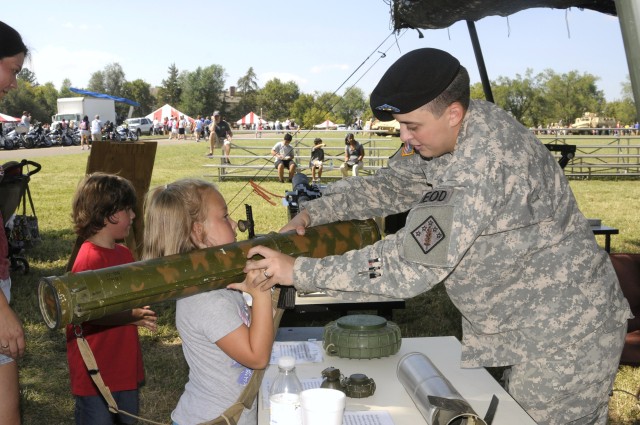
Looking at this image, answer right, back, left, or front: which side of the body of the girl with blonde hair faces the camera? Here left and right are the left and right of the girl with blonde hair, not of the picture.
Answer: right

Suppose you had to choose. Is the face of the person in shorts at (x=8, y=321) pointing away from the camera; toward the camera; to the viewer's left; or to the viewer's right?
to the viewer's right

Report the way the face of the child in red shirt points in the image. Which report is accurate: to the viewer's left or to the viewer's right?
to the viewer's right

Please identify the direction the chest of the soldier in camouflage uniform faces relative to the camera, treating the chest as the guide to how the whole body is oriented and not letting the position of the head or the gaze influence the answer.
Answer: to the viewer's left

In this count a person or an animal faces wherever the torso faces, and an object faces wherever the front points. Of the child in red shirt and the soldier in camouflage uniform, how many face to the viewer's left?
1

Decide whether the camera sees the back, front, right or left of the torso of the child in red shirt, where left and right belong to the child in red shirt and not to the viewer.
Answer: right

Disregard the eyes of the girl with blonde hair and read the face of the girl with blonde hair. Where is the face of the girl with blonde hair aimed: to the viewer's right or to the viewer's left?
to the viewer's right

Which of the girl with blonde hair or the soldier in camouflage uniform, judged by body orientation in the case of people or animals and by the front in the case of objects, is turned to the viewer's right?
the girl with blonde hair
